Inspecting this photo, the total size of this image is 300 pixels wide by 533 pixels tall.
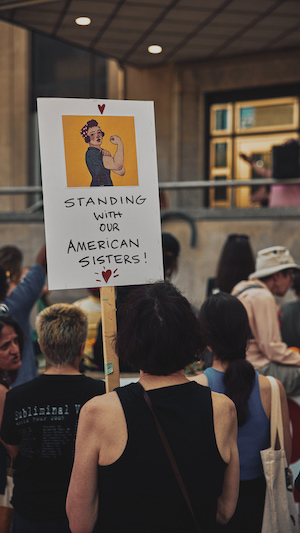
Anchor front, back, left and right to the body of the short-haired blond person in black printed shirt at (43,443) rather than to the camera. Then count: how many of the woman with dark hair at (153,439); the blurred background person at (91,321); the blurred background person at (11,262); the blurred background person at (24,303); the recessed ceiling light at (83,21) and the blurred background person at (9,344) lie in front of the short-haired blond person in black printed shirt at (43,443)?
5

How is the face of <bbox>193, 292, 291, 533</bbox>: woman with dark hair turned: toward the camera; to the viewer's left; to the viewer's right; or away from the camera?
away from the camera

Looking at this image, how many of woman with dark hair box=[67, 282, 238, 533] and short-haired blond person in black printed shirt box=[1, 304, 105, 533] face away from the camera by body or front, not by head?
2

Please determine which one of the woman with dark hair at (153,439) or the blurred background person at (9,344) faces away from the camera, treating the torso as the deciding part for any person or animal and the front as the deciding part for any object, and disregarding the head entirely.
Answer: the woman with dark hair

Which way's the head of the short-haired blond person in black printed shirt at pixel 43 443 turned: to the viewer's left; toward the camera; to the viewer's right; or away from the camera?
away from the camera

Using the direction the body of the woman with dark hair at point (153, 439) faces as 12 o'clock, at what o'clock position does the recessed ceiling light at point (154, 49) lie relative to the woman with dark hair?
The recessed ceiling light is roughly at 12 o'clock from the woman with dark hair.

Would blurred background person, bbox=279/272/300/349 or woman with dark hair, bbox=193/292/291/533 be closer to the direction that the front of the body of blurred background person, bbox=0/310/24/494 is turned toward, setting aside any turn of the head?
the woman with dark hair

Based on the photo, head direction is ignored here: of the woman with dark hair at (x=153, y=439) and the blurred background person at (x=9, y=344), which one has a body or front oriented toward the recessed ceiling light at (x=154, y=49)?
the woman with dark hair

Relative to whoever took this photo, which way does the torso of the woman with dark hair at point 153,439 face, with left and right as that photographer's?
facing away from the viewer

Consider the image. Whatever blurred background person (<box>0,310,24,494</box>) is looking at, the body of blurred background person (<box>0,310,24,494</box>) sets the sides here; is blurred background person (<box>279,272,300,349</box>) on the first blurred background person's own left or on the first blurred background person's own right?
on the first blurred background person's own left

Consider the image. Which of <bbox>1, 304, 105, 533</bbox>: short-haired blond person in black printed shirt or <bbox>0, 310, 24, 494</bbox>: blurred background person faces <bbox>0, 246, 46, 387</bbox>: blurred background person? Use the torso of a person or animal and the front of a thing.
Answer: <bbox>1, 304, 105, 533</bbox>: short-haired blond person in black printed shirt

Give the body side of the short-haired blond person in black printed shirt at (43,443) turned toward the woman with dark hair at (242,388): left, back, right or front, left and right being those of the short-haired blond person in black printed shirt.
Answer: right

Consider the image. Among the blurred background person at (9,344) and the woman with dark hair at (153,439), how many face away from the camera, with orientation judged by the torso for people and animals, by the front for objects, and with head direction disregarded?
1

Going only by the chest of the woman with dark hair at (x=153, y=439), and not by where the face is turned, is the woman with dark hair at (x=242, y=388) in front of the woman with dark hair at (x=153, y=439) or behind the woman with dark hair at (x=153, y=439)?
in front

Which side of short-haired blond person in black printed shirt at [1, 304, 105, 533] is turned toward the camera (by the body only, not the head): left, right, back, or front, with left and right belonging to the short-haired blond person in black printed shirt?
back

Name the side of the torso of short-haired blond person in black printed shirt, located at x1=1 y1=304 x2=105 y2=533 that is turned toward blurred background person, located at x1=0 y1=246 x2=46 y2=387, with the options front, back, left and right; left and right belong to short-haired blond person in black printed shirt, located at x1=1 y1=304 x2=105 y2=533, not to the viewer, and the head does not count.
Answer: front
